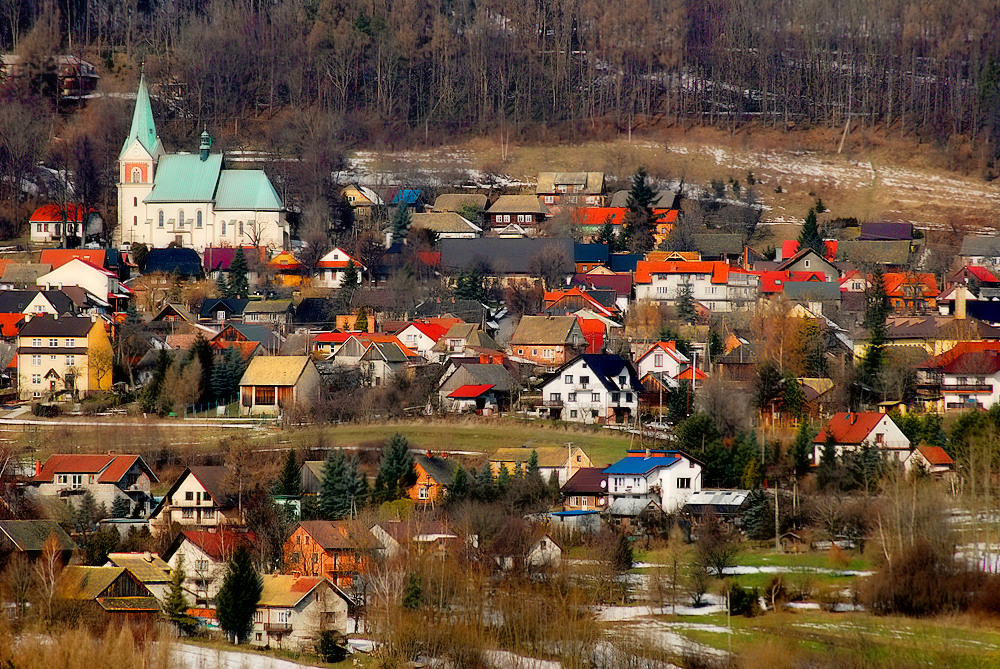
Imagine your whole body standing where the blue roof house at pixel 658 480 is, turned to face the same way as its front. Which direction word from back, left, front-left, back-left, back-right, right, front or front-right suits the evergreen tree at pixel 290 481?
front-right

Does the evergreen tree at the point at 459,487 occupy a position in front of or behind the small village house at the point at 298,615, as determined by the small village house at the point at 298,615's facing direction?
behind

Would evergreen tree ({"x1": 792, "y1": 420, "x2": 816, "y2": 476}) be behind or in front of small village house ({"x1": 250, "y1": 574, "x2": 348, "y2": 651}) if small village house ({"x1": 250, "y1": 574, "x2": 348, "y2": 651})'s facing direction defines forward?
behind

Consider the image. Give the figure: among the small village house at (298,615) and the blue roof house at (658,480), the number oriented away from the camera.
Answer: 0

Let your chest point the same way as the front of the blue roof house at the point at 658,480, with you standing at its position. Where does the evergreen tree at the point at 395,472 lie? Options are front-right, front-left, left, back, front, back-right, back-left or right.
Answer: front-right

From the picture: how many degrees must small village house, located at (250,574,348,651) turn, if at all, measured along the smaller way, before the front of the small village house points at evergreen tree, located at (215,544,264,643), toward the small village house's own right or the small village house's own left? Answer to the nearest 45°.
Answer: approximately 45° to the small village house's own right

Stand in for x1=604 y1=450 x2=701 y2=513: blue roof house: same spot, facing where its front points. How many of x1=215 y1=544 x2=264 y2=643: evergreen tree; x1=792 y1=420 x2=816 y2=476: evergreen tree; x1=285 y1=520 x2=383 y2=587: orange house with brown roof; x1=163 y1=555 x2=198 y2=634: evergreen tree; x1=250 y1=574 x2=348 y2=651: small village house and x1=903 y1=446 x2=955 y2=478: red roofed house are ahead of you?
4

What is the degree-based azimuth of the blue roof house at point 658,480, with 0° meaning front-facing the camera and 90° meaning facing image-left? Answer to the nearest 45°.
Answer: approximately 45°

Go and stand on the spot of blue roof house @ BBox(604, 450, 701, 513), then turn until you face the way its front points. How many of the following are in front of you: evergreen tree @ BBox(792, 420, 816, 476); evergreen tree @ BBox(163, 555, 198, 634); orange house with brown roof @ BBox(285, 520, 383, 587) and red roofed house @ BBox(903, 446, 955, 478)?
2

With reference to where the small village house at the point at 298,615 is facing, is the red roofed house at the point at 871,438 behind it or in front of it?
behind
